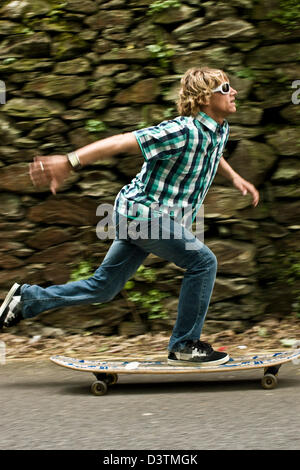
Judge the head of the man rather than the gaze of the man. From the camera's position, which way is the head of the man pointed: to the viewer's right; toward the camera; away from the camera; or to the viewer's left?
to the viewer's right

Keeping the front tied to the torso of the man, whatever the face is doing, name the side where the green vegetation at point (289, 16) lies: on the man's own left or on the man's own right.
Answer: on the man's own left
